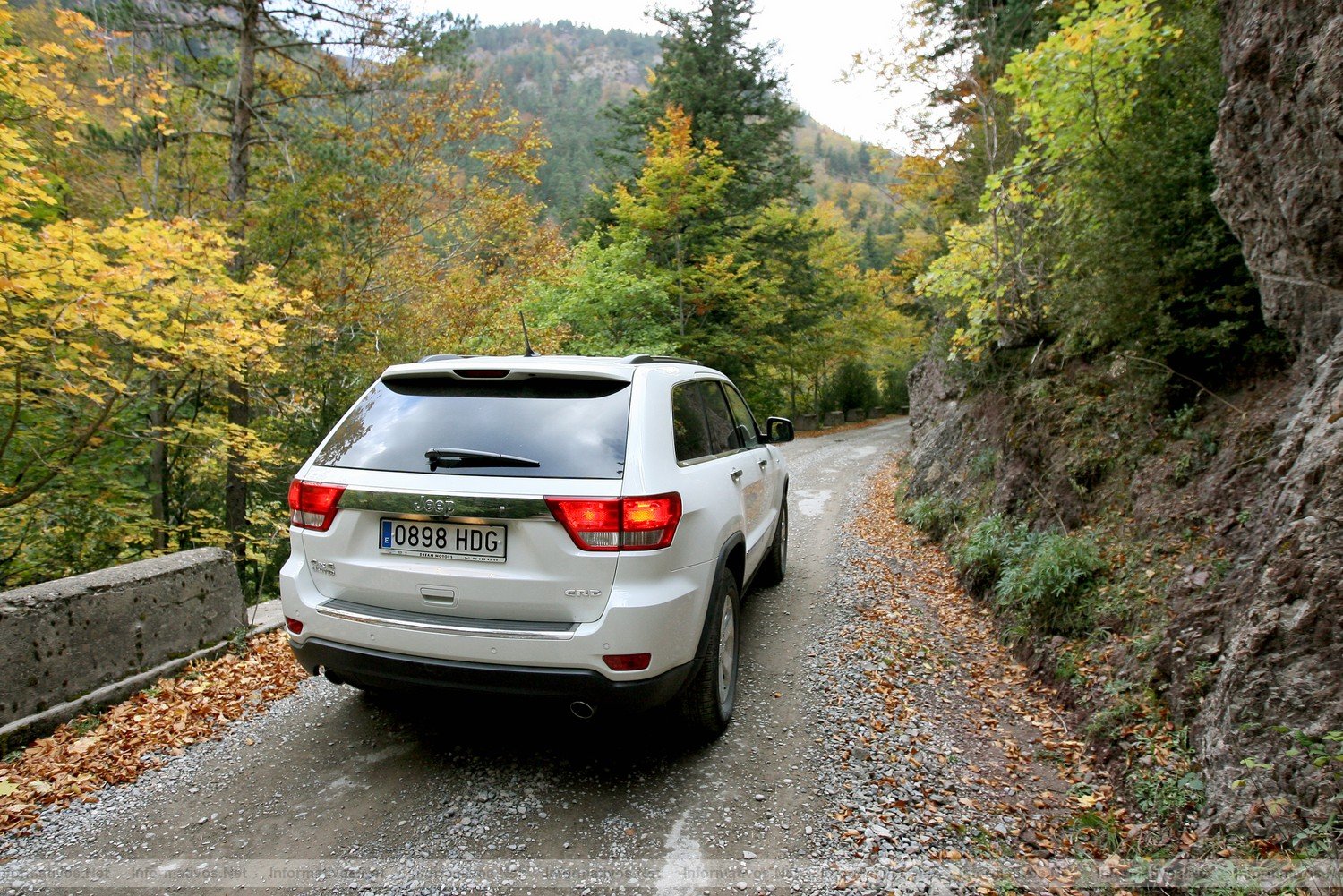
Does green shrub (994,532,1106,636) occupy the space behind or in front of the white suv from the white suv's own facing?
in front

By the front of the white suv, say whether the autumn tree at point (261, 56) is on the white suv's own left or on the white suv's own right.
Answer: on the white suv's own left

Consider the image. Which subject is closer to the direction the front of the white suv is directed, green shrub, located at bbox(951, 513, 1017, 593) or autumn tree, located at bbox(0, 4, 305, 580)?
the green shrub

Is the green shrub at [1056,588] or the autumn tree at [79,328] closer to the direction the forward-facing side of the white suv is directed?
the green shrub

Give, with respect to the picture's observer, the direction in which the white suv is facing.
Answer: facing away from the viewer and to the right of the viewer

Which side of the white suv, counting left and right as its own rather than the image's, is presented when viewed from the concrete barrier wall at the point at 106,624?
left

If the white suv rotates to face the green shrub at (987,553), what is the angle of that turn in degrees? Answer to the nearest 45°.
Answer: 0° — it already faces it

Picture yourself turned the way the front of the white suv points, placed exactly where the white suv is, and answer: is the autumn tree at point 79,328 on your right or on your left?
on your left

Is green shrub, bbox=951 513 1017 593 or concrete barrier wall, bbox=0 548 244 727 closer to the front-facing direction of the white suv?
the green shrub

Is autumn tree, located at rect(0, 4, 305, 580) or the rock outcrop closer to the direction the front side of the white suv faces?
the rock outcrop
